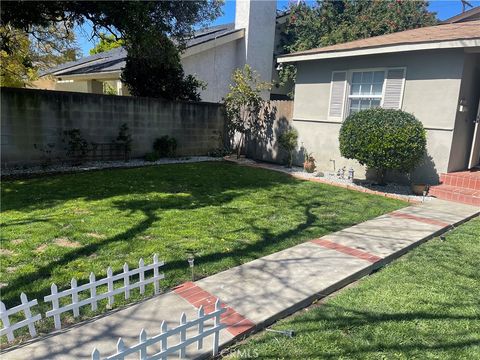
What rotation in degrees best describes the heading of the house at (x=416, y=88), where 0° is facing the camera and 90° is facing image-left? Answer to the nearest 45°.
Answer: approximately 45°

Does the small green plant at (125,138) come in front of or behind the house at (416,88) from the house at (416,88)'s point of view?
in front

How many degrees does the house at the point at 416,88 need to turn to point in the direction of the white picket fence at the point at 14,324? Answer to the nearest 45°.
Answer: approximately 45° to its left

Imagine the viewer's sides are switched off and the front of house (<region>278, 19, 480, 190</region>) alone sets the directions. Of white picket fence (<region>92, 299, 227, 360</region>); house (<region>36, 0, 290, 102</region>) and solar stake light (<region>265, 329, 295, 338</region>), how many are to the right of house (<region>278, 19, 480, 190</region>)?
1

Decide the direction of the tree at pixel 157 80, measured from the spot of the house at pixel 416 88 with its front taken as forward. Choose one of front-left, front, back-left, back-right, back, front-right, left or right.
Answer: front-right

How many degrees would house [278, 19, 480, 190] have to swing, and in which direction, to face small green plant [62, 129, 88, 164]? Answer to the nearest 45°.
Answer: approximately 45° to its right

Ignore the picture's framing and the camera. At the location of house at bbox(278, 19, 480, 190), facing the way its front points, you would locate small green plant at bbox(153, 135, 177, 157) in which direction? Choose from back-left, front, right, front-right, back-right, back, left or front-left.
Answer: front-right

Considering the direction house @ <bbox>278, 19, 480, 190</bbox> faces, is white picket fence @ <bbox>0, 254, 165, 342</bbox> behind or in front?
in front

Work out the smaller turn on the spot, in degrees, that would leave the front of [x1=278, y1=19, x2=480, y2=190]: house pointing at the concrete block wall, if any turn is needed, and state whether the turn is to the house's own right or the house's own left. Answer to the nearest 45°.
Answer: approximately 45° to the house's own right

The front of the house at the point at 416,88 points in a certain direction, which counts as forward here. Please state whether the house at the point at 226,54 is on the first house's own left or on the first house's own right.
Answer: on the first house's own right
